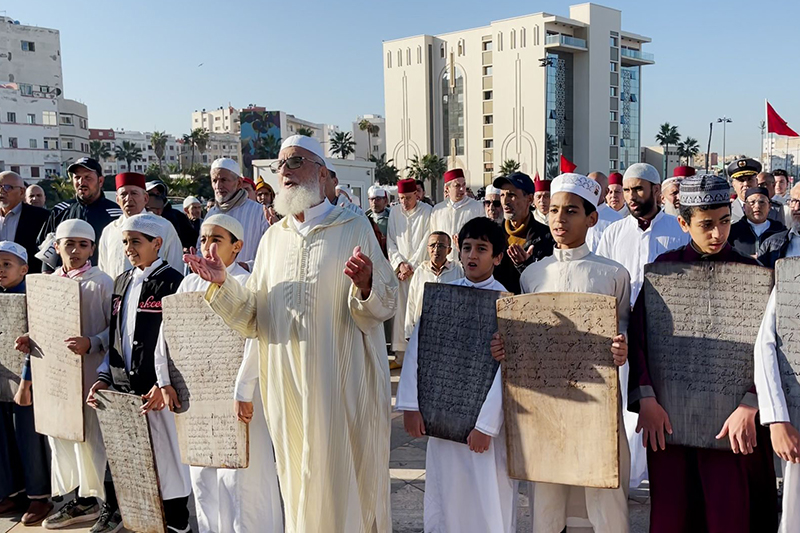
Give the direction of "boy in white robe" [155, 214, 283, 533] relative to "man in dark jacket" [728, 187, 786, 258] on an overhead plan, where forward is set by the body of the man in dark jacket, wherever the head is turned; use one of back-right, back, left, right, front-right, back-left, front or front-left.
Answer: front-right

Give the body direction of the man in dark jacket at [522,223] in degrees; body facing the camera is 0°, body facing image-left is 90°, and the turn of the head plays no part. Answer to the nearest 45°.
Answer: approximately 45°

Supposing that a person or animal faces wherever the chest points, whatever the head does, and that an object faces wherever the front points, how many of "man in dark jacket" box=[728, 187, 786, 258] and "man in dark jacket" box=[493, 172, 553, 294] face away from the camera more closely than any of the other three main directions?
0

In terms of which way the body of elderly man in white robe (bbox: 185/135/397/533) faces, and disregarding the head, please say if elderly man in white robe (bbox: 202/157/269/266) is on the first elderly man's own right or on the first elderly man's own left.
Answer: on the first elderly man's own right

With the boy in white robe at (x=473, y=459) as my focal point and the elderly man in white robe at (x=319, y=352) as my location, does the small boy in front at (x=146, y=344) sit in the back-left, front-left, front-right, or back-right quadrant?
back-left

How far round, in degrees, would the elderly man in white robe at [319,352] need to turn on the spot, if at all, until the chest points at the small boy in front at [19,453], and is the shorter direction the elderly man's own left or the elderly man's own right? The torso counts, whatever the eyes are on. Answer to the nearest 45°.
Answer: approximately 90° to the elderly man's own right

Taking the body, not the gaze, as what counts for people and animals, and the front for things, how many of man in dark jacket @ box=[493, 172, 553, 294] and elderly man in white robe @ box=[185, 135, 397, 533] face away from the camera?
0

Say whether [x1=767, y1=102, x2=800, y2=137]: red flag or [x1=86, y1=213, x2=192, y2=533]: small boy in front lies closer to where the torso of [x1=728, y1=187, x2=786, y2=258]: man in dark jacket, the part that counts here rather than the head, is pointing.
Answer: the small boy in front

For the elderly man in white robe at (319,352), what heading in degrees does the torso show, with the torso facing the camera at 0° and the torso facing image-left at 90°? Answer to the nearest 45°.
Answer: approximately 45°

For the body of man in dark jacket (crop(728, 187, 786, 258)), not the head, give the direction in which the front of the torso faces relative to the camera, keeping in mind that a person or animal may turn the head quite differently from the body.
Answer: toward the camera

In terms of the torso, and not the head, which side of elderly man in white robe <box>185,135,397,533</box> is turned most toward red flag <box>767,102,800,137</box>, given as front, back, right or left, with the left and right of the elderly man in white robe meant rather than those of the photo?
back

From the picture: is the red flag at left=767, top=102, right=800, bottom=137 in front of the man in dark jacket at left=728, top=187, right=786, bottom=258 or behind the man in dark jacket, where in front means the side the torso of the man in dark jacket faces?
behind

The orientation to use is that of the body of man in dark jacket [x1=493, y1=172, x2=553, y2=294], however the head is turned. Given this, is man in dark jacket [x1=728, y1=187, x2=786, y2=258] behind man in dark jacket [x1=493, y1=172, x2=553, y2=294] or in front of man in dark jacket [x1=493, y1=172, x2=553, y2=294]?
behind

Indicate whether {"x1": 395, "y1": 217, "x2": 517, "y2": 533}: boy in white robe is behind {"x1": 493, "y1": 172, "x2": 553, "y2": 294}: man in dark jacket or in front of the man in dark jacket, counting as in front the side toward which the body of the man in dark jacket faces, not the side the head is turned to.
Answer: in front

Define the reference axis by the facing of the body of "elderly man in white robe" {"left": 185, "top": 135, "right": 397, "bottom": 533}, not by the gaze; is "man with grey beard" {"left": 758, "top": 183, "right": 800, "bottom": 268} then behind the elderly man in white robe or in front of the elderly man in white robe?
behind

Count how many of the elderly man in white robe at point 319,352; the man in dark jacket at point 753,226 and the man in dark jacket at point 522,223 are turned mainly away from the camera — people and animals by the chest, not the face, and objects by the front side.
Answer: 0

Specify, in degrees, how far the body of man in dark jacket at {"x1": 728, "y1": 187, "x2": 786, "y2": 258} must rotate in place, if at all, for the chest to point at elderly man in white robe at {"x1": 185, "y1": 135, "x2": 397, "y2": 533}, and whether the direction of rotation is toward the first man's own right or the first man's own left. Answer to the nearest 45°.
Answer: approximately 45° to the first man's own right

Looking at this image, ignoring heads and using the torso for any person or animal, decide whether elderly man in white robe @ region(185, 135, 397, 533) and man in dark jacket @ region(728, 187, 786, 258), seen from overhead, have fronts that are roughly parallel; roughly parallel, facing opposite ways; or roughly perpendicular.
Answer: roughly parallel
